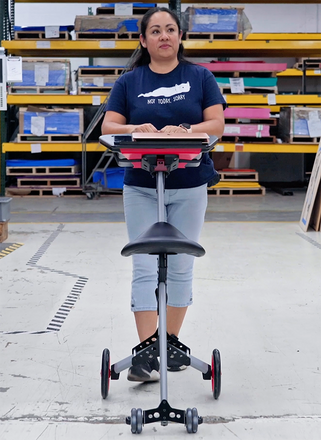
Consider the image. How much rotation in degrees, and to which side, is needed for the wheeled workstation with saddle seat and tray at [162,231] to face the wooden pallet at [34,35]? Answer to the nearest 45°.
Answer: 0° — it already faces it

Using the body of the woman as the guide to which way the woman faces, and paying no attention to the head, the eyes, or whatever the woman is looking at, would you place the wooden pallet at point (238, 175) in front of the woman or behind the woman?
behind

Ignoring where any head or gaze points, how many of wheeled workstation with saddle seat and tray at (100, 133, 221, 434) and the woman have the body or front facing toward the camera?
1

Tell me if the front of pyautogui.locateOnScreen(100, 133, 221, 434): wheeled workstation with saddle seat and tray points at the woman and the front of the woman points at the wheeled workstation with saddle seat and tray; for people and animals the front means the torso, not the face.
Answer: yes

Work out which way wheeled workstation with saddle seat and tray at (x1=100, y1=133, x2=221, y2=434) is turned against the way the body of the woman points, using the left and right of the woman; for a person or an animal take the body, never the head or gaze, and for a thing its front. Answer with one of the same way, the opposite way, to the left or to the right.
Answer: the opposite way

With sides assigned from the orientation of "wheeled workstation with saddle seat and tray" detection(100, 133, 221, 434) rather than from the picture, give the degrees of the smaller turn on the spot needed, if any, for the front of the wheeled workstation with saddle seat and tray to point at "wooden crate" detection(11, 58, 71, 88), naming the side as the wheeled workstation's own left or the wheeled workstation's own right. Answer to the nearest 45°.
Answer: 0° — it already faces it

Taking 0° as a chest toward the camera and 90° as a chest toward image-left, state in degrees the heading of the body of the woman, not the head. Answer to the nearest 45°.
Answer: approximately 0°
